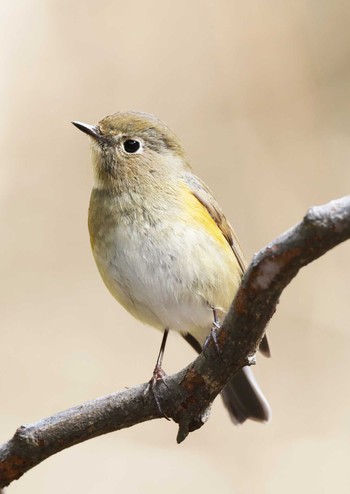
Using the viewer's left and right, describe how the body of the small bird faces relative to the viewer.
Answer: facing the viewer and to the left of the viewer
